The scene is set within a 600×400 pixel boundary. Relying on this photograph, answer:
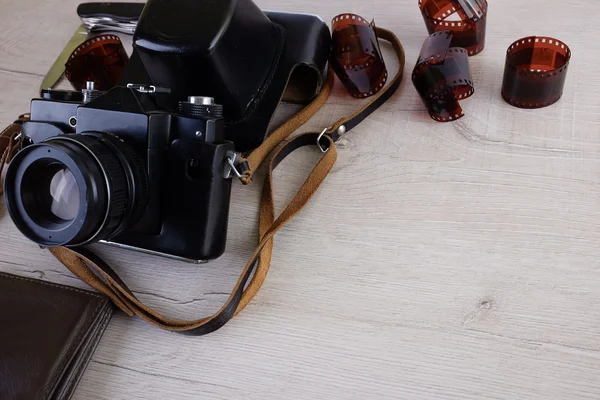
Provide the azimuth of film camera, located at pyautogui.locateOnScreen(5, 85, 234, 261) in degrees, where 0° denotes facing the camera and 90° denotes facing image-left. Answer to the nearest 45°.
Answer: approximately 45°

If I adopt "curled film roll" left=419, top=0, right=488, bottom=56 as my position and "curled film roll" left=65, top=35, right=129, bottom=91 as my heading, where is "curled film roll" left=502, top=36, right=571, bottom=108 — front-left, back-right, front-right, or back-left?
back-left
